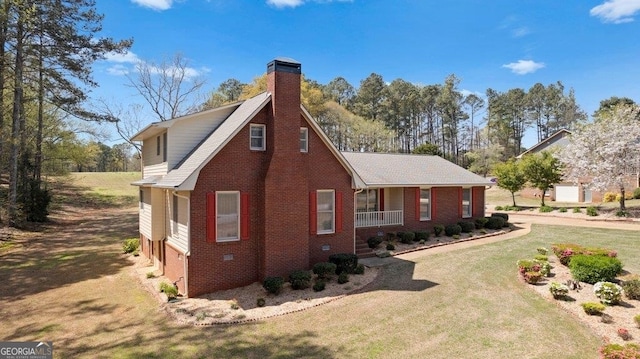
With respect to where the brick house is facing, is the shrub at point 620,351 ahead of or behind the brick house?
ahead

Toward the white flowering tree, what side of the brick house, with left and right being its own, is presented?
left

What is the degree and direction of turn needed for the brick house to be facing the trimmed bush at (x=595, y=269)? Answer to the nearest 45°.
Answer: approximately 45° to its left

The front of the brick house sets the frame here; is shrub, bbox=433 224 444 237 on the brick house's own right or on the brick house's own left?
on the brick house's own left

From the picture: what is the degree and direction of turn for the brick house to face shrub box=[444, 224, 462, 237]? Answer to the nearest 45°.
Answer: approximately 90° to its left

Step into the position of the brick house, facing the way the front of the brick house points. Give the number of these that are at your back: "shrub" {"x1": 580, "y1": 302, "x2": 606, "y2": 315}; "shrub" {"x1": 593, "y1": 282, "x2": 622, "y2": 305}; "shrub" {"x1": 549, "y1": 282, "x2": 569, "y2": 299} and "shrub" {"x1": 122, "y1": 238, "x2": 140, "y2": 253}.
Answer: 1

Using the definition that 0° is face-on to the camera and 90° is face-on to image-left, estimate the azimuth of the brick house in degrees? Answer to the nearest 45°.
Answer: approximately 315°

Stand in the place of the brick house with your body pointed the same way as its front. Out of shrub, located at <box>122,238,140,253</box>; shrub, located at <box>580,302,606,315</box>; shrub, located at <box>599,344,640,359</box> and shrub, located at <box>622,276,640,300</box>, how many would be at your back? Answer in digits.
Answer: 1

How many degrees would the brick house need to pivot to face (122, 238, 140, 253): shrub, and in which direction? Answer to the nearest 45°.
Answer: approximately 180°

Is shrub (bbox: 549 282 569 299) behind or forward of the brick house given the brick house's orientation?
forward
